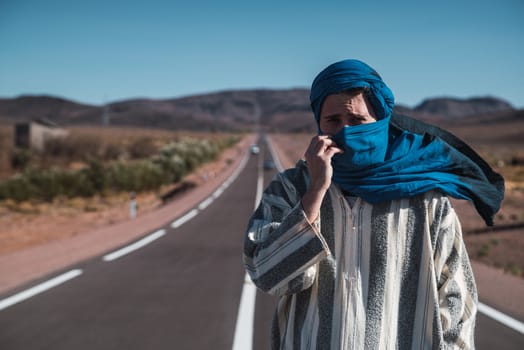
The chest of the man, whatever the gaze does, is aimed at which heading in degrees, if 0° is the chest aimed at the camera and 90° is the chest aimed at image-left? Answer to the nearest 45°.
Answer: approximately 0°

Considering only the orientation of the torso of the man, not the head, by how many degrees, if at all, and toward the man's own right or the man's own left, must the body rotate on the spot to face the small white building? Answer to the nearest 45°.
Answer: approximately 135° to the man's own right

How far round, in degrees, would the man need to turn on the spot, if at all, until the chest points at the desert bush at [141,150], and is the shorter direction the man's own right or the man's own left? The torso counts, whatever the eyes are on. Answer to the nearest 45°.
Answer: approximately 135° to the man's own right
